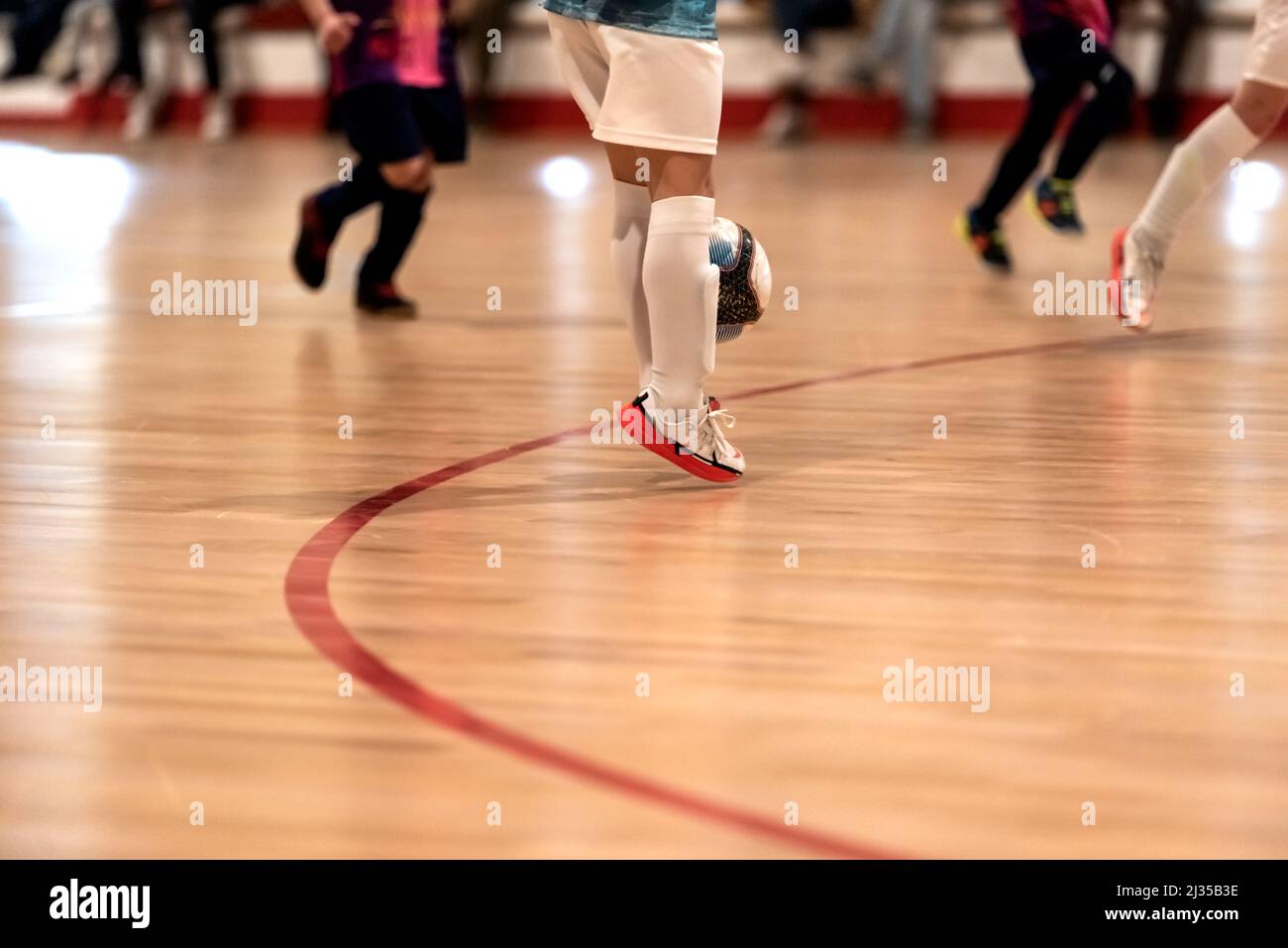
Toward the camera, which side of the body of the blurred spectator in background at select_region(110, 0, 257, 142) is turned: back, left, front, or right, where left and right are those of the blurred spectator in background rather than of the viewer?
front

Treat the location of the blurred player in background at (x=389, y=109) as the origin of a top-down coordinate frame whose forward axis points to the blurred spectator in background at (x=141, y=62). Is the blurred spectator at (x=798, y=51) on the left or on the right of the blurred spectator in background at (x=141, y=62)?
right

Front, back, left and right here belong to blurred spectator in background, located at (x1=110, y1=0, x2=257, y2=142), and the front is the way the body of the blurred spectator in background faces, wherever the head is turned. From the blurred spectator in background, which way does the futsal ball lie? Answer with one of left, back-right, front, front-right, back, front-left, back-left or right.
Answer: front

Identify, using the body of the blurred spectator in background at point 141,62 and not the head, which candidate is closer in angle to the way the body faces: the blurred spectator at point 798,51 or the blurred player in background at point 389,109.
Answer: the blurred player in background

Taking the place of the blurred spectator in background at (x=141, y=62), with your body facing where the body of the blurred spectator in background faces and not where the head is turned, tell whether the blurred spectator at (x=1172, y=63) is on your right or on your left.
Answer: on your left

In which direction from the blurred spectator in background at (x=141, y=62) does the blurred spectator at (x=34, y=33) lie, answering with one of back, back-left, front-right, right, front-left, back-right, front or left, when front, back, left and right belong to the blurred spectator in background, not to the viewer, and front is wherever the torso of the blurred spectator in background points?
back-right

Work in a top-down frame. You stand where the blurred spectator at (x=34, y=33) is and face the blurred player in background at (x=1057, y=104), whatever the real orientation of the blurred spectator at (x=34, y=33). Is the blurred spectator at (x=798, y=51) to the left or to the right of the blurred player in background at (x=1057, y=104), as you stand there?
left
